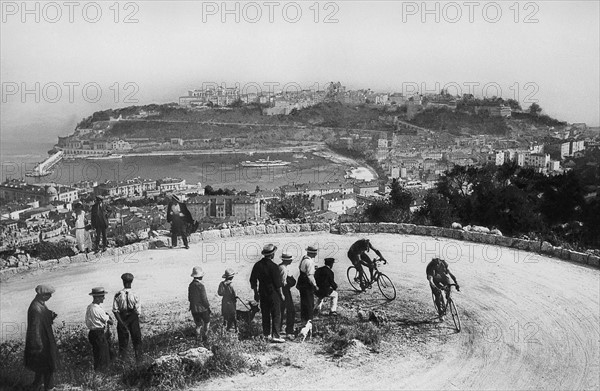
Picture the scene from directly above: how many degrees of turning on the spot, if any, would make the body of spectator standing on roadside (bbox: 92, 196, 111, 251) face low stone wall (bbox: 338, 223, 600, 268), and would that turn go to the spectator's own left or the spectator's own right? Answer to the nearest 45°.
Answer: approximately 90° to the spectator's own left

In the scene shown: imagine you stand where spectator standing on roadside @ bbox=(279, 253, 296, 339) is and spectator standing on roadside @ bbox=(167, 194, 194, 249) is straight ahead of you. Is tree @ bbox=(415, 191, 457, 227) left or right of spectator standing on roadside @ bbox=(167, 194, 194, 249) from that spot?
right

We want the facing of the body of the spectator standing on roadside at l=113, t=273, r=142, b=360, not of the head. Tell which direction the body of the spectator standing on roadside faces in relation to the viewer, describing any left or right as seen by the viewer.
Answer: facing away from the viewer

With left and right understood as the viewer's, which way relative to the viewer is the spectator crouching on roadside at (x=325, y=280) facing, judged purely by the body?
facing away from the viewer and to the right of the viewer

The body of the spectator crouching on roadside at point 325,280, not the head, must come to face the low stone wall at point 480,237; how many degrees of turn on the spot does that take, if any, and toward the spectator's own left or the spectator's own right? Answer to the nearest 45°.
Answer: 0° — they already face it

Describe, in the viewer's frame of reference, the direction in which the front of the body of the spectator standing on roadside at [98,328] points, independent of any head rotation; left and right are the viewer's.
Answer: facing away from the viewer and to the right of the viewer

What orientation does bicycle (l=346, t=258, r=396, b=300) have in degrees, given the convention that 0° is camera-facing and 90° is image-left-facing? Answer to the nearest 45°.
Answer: approximately 315°

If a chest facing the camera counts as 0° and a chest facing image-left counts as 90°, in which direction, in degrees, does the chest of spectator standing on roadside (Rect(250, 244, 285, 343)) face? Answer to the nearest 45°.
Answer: approximately 225°

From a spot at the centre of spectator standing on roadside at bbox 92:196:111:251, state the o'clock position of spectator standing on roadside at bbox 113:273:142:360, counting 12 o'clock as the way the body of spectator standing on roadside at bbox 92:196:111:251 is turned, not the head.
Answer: spectator standing on roadside at bbox 113:273:142:360 is roughly at 12 o'clock from spectator standing on roadside at bbox 92:196:111:251.
